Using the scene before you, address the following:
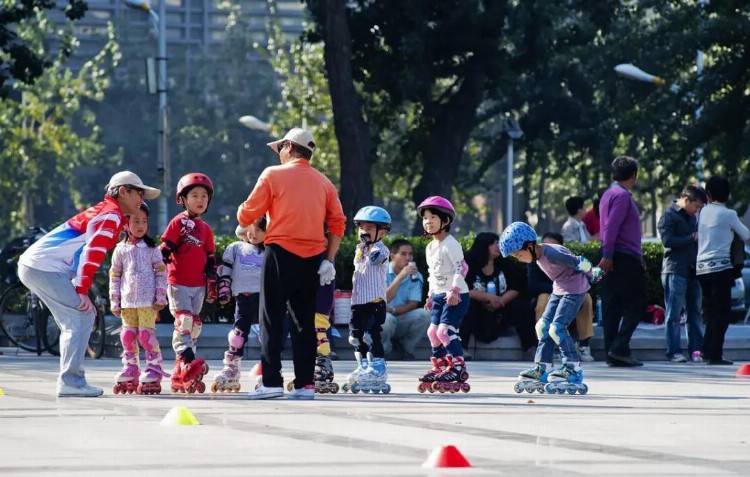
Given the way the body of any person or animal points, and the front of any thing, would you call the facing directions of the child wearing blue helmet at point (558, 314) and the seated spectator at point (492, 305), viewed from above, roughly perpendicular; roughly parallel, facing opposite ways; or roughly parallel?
roughly perpendicular

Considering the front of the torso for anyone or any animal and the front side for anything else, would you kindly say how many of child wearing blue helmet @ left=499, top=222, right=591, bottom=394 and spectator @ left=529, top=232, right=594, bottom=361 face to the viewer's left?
1

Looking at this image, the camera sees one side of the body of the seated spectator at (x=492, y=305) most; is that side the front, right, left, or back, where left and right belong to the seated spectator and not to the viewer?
front

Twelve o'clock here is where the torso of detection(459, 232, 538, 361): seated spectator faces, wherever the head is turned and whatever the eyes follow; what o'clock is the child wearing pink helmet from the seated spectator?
The child wearing pink helmet is roughly at 12 o'clock from the seated spectator.

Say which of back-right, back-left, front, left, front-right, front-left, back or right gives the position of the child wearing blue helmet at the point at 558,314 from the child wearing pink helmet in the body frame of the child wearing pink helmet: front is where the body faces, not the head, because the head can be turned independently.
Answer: back-left

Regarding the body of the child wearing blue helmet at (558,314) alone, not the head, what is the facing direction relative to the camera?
to the viewer's left

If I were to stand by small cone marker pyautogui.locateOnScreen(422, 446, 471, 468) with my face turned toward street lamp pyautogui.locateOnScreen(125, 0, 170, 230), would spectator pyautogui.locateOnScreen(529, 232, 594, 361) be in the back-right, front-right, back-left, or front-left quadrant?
front-right

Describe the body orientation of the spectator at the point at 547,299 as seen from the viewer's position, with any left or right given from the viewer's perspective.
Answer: facing the viewer

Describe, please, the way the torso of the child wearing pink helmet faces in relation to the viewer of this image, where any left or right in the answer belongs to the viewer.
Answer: facing the viewer and to the left of the viewer

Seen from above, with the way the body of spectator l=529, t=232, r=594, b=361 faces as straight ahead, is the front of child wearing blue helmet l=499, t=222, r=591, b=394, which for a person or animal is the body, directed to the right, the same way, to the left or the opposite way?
to the right

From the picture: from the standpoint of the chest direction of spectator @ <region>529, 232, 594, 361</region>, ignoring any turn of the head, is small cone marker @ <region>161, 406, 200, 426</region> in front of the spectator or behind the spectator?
in front
